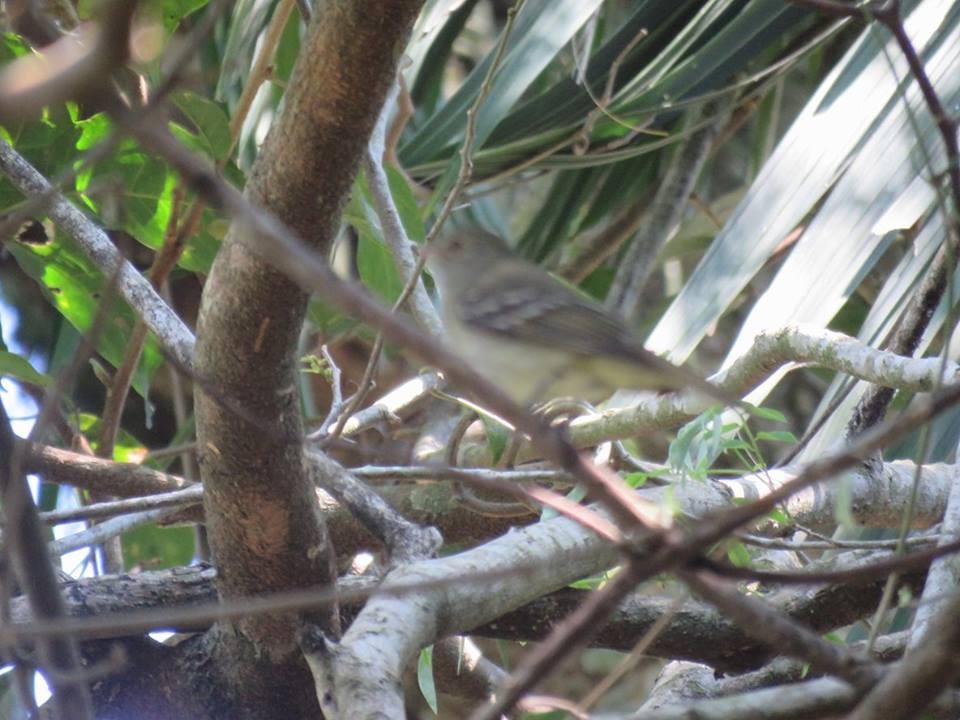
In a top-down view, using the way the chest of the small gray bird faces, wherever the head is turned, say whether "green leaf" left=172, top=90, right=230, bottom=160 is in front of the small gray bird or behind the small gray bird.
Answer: in front

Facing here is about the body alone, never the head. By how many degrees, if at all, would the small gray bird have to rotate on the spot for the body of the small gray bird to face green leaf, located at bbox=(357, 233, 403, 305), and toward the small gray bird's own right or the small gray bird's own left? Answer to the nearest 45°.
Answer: approximately 45° to the small gray bird's own right

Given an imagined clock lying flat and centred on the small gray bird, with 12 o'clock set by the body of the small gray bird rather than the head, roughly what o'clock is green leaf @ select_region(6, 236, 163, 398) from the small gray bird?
The green leaf is roughly at 12 o'clock from the small gray bird.

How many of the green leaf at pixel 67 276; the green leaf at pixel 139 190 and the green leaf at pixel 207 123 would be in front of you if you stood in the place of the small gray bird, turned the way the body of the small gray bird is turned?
3

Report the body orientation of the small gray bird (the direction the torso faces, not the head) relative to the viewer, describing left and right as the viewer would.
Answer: facing to the left of the viewer

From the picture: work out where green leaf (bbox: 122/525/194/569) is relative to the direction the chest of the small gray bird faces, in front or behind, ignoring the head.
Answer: in front
